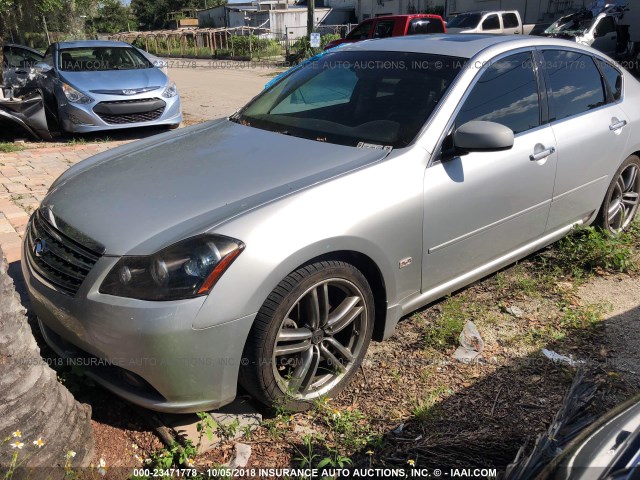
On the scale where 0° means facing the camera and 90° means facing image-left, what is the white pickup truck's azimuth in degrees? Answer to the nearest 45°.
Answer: approximately 45°

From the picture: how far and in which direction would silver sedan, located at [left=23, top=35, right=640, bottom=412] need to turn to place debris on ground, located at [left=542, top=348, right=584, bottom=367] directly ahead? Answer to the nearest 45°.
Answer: approximately 135° to its left

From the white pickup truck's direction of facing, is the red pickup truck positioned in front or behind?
in front

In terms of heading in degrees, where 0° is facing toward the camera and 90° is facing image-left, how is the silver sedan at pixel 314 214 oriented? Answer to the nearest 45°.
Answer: approximately 45°

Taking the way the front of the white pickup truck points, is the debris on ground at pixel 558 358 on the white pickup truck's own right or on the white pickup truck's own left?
on the white pickup truck's own left

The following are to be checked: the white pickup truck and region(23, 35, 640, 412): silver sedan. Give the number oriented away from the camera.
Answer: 0

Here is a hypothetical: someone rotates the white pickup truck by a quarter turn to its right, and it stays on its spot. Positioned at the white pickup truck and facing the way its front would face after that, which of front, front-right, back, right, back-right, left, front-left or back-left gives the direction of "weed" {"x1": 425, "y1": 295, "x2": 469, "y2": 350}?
back-left

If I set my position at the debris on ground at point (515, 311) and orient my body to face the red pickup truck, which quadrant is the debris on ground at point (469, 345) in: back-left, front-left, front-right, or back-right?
back-left

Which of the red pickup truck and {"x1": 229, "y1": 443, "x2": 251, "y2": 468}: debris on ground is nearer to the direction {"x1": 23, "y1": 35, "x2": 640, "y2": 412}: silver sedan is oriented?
the debris on ground

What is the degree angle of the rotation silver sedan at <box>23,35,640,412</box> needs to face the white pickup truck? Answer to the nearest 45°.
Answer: approximately 135° to its right
